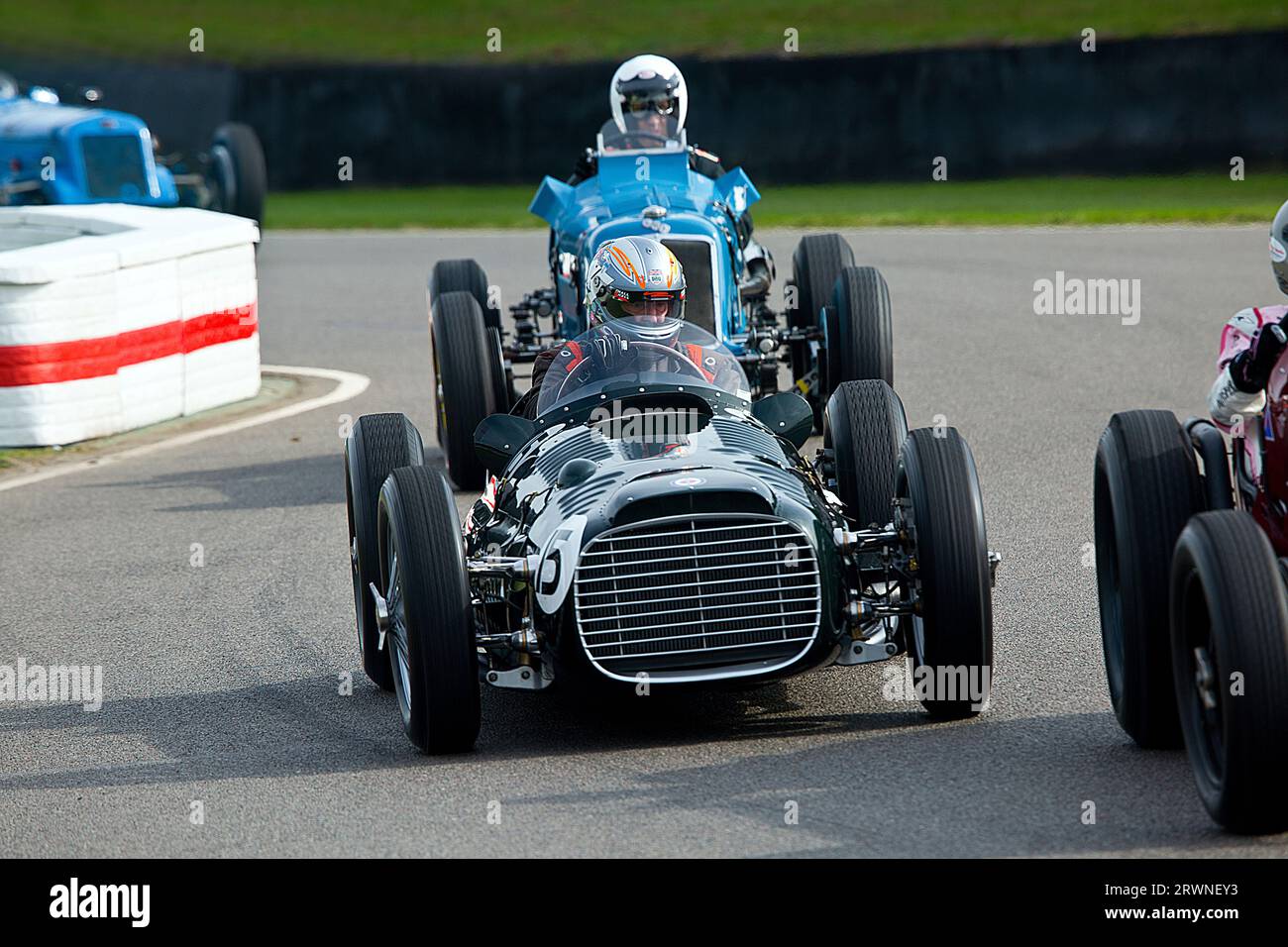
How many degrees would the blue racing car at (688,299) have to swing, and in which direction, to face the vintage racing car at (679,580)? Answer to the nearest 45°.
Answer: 0° — it already faces it

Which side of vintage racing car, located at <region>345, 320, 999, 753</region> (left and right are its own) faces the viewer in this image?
front

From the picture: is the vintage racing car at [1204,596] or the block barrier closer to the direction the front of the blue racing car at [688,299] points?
the vintage racing car

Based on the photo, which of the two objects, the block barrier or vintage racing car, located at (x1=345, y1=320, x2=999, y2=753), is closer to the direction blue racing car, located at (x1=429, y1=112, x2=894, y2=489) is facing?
the vintage racing car

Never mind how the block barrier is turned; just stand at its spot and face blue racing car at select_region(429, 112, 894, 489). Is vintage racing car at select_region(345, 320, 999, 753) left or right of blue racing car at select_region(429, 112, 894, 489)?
right

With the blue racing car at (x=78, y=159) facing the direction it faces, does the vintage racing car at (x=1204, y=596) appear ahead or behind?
ahead

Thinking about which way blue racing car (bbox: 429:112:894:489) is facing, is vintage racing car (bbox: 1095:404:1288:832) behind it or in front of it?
in front

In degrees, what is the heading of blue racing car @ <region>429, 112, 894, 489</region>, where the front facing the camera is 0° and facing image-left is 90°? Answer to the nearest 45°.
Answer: approximately 0°

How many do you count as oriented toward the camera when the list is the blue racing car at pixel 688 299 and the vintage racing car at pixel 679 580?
2

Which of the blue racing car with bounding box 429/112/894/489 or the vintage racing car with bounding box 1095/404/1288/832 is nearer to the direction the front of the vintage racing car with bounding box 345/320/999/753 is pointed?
the vintage racing car

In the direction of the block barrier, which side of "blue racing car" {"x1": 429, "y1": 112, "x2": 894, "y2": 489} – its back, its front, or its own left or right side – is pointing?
right

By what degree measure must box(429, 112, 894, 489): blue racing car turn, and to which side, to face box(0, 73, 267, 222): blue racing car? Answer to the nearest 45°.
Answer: approximately 135° to its right
